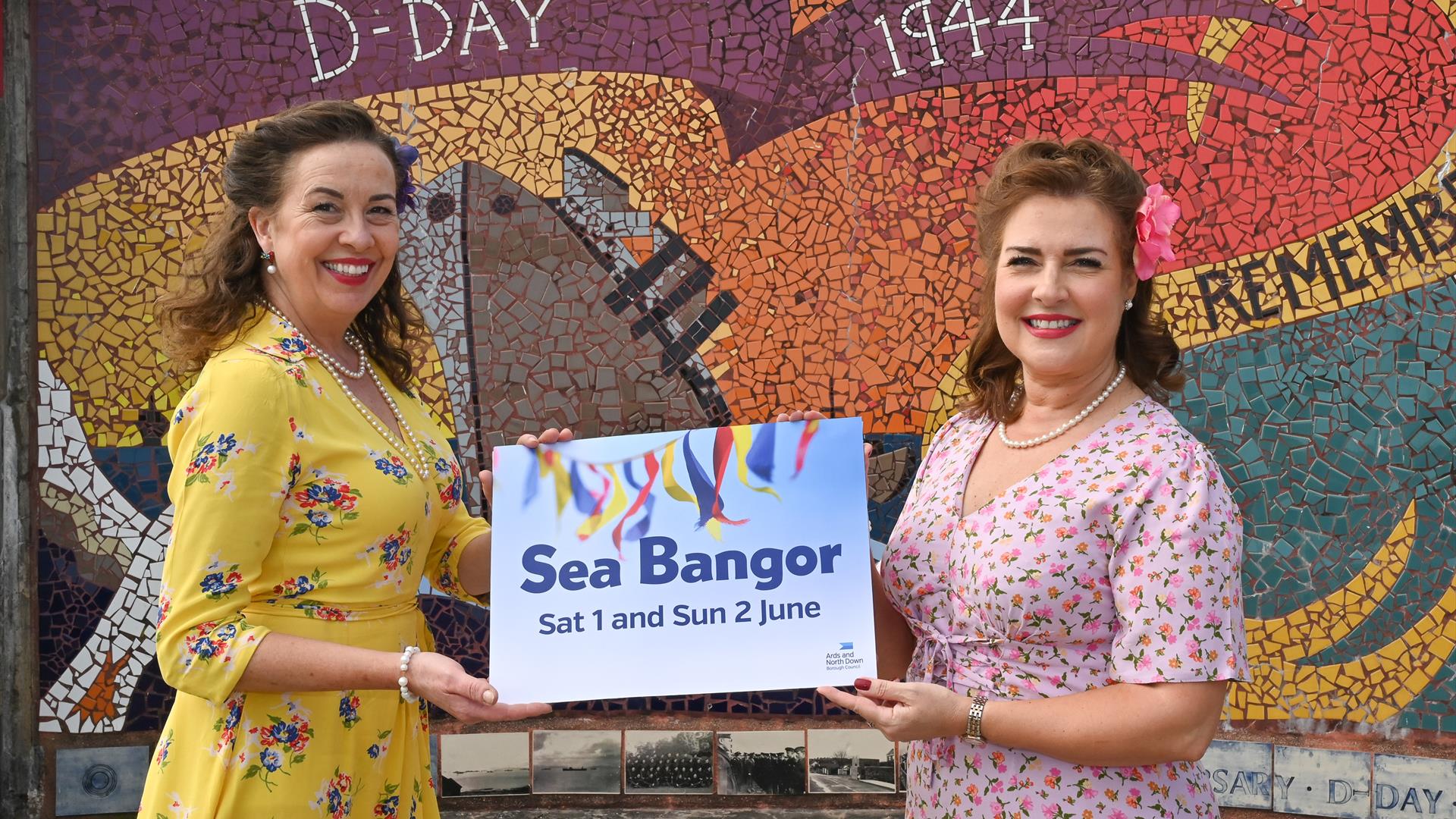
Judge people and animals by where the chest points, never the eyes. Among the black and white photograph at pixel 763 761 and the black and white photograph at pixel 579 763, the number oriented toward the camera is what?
2

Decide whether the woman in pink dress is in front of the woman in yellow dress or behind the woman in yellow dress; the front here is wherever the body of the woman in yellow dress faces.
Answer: in front

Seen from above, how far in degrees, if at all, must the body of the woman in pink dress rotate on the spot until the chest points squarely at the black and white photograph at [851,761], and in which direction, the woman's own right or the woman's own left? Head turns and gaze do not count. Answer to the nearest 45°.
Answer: approximately 135° to the woman's own right

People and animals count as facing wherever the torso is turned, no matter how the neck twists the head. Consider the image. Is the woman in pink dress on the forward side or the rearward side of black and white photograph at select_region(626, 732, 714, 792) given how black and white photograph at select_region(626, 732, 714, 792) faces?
on the forward side

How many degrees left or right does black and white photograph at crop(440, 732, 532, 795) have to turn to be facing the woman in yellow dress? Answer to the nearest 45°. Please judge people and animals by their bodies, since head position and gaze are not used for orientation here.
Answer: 0° — it already faces them

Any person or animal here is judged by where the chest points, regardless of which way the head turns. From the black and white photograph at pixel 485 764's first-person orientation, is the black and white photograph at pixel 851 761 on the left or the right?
on its left

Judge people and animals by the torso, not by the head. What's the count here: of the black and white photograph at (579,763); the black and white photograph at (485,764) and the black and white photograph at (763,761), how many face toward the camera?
3

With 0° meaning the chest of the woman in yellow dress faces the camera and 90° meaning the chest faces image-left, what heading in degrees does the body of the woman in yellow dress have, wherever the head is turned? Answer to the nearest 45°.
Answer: approximately 315°

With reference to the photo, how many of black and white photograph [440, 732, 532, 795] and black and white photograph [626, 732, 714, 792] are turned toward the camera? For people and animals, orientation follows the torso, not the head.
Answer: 2
